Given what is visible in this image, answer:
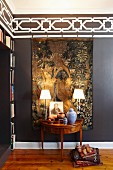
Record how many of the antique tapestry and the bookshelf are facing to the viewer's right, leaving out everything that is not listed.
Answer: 1

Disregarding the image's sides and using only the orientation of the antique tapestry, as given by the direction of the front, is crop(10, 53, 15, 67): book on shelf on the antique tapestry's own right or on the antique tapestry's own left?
on the antique tapestry's own right

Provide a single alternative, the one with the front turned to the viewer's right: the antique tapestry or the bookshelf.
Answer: the bookshelf

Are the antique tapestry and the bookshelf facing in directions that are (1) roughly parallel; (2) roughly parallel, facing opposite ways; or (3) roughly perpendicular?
roughly perpendicular

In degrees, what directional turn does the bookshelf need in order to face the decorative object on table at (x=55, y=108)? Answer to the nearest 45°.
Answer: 0° — it already faces it

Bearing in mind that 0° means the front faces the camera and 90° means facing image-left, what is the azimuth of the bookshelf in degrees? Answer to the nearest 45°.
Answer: approximately 270°

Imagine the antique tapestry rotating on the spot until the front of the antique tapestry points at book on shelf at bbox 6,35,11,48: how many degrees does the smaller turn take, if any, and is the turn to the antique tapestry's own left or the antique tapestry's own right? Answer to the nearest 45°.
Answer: approximately 45° to the antique tapestry's own right

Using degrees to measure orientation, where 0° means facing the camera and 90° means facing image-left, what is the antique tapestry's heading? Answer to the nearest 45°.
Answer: approximately 0°
